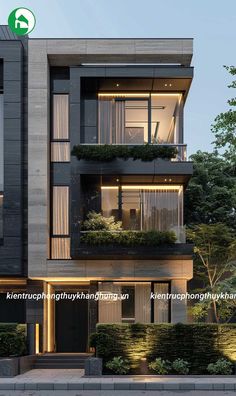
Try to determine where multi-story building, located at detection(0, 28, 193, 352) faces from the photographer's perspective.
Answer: facing the viewer

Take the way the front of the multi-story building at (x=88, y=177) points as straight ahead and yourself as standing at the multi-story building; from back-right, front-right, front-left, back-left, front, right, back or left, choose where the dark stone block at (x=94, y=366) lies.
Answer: front

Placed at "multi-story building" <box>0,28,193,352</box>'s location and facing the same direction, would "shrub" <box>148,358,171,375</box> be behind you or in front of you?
in front

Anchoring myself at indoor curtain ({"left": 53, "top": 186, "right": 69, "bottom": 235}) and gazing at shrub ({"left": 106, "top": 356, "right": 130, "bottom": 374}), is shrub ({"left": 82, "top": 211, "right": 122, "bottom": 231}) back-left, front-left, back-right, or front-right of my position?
front-left

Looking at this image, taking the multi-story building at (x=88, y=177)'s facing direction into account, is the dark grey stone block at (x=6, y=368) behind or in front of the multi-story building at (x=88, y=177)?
in front

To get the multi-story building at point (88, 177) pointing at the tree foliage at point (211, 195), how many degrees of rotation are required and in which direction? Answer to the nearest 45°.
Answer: approximately 135° to its left

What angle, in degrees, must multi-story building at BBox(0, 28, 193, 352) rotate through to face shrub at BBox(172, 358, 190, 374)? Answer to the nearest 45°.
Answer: approximately 45° to its left

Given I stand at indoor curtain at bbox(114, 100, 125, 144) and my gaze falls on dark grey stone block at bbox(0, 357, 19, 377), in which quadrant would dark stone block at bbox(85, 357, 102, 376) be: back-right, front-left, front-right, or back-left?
front-left
